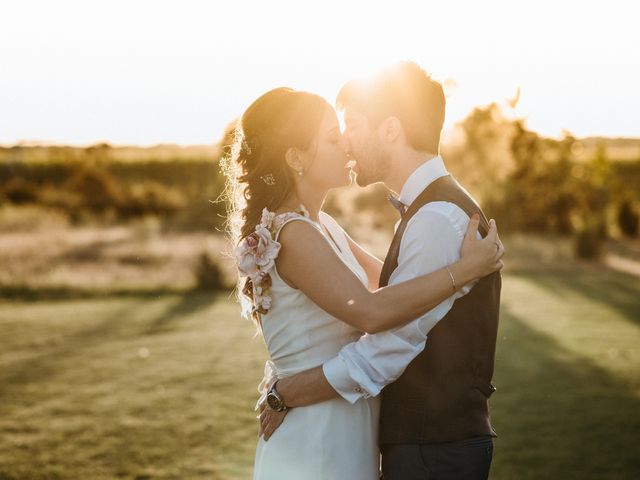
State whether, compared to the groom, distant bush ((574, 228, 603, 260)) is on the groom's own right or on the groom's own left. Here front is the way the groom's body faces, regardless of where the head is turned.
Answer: on the groom's own right

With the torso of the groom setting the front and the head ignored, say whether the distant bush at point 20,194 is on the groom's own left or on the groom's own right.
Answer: on the groom's own right

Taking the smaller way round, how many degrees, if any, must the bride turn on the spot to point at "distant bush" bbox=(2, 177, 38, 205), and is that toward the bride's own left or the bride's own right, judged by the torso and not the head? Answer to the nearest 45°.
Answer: approximately 135° to the bride's own left

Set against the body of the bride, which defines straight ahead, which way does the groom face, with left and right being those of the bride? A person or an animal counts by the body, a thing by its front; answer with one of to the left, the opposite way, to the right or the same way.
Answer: the opposite way

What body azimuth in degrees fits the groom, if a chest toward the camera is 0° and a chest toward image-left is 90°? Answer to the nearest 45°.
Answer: approximately 90°

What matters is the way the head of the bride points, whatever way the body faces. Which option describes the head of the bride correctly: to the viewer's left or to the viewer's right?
to the viewer's right

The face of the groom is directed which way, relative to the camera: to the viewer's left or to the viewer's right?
to the viewer's left

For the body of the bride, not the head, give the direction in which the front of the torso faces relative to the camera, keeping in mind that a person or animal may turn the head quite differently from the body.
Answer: to the viewer's right

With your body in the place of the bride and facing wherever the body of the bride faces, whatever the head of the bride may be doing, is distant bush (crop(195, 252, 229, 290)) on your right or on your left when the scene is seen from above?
on your left
